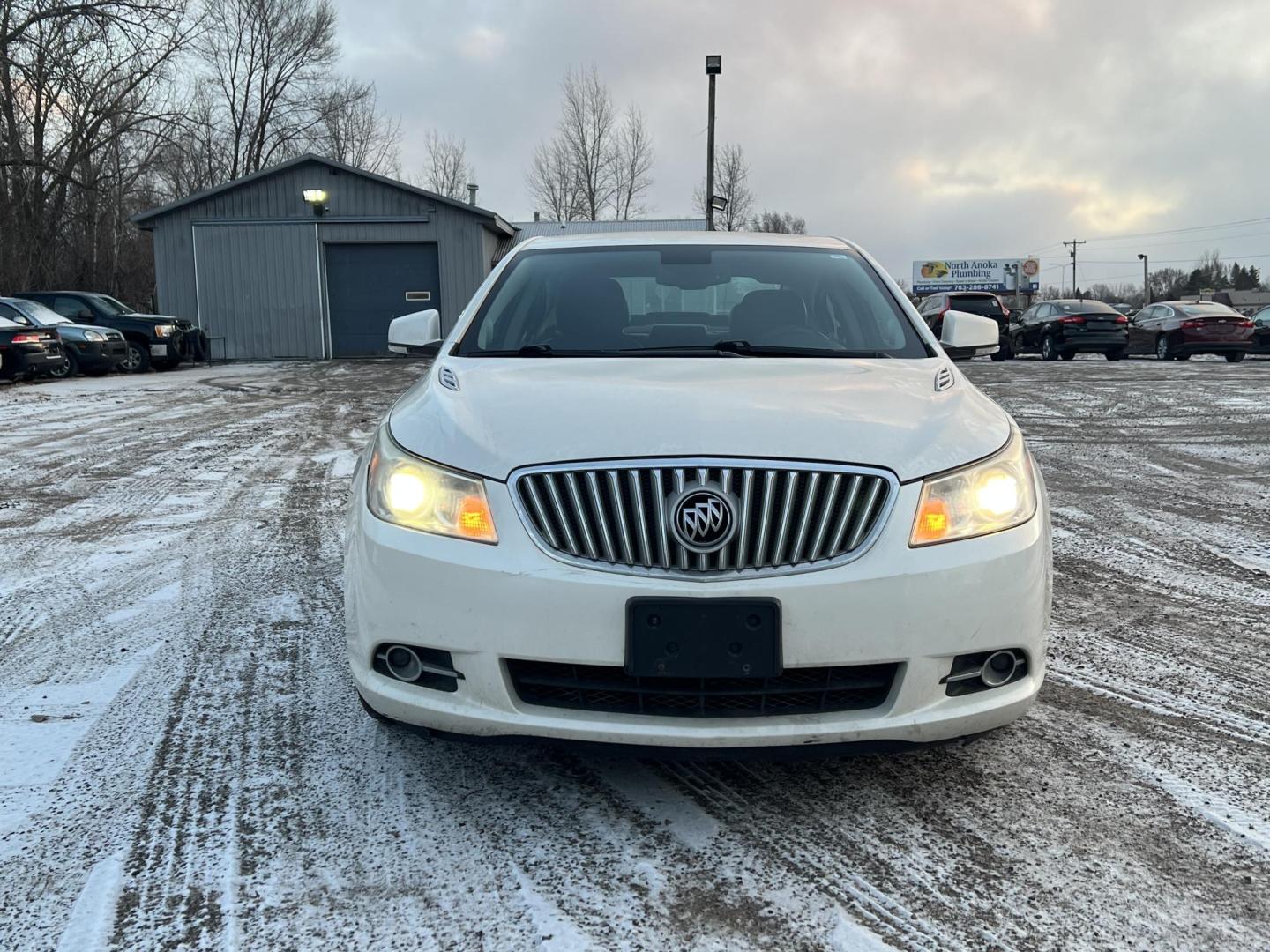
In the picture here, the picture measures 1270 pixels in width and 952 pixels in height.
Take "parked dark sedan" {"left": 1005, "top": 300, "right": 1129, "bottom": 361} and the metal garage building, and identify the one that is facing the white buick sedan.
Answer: the metal garage building

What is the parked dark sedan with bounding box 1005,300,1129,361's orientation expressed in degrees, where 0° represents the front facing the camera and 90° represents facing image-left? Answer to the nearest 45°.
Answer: approximately 135°

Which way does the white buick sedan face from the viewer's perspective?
toward the camera

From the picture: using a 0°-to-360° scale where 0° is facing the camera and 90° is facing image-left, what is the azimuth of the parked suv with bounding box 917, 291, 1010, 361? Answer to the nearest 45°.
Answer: approximately 135°

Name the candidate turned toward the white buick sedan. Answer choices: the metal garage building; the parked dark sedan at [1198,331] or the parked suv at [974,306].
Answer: the metal garage building

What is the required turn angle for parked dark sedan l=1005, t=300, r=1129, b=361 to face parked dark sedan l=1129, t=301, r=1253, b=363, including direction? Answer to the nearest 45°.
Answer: approximately 135° to its right

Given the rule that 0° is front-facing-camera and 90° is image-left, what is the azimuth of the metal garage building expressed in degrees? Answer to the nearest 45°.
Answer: approximately 0°

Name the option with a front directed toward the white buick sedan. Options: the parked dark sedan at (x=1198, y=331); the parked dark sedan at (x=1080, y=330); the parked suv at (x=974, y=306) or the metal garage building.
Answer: the metal garage building

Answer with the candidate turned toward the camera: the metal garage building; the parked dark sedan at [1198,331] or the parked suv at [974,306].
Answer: the metal garage building

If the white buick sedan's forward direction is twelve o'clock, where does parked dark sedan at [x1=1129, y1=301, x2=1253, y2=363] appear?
The parked dark sedan is roughly at 7 o'clock from the white buick sedan.

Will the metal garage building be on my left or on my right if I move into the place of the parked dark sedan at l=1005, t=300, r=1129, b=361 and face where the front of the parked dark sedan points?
on my left

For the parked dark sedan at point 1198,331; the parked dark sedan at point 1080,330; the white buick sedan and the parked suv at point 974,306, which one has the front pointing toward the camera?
the white buick sedan

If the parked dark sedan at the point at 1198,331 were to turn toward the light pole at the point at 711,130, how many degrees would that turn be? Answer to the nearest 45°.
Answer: approximately 45° to its left

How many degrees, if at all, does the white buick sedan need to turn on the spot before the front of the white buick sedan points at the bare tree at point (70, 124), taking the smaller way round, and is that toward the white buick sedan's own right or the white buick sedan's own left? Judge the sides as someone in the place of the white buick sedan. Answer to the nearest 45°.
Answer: approximately 135° to the white buick sedan's own right

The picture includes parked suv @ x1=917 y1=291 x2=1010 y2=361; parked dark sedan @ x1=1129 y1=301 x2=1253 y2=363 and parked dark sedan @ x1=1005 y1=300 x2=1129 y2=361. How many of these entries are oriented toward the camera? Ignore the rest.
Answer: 0

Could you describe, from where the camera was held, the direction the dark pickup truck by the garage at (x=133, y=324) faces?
facing the viewer and to the right of the viewer
